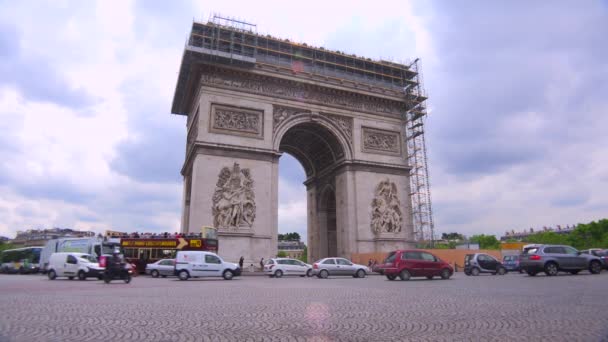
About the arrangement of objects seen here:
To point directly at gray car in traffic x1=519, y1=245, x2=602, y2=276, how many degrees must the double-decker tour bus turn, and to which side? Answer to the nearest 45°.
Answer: approximately 45° to its right

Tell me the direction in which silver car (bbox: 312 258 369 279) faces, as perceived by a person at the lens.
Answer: facing to the right of the viewer

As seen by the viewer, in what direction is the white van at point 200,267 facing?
to the viewer's right

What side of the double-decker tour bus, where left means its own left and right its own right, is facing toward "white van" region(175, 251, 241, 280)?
right

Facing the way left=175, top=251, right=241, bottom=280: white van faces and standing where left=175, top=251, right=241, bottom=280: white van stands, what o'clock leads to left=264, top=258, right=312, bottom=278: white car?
The white car is roughly at 11 o'clock from the white van.

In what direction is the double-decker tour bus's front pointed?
to the viewer's right

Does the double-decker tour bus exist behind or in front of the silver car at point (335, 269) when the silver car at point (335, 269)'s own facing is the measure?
behind

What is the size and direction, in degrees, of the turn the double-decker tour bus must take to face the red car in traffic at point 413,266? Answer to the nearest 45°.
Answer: approximately 45° to its right

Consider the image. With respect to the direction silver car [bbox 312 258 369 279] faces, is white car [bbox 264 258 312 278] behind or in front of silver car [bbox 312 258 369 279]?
behind

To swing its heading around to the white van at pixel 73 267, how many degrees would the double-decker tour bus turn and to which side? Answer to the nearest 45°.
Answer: approximately 135° to its right
